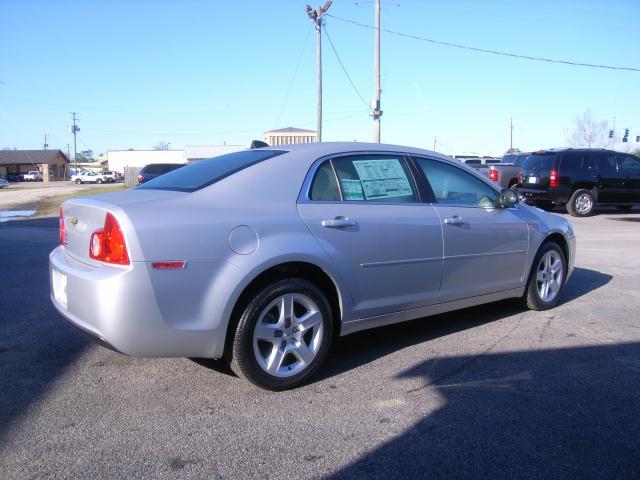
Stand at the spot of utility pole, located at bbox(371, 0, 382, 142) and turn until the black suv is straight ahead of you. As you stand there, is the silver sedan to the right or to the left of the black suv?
right

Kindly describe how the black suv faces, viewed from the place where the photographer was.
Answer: facing away from the viewer and to the right of the viewer

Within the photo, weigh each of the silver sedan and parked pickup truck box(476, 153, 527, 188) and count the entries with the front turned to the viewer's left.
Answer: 0

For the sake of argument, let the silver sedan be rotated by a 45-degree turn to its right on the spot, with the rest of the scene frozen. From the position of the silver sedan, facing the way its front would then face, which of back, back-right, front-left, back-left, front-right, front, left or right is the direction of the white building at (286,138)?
left

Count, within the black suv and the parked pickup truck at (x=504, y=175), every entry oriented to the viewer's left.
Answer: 0

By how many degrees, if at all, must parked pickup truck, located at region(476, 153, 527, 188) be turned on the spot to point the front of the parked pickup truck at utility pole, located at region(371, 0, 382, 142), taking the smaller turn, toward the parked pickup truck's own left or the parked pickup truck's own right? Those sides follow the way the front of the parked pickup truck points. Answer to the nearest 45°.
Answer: approximately 90° to the parked pickup truck's own left

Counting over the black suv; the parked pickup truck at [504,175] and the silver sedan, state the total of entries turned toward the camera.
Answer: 0

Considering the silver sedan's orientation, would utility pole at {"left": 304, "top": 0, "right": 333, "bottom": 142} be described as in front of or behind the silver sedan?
in front

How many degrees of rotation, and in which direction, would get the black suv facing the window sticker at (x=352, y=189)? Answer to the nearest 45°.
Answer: approximately 135° to its right

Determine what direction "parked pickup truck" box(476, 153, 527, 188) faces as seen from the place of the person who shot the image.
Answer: facing away from the viewer and to the right of the viewer

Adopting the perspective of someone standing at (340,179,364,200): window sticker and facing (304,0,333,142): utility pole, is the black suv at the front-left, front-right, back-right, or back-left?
front-right

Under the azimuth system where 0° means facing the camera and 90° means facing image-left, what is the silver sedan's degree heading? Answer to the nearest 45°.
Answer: approximately 225°
